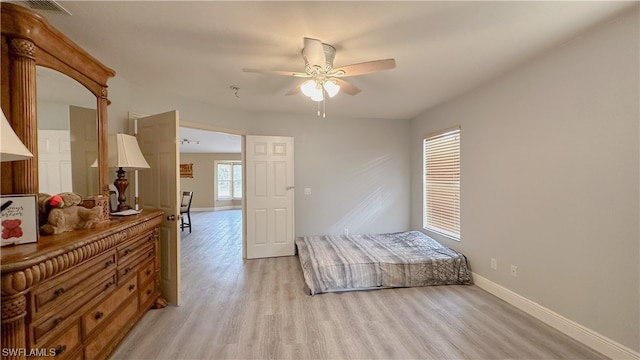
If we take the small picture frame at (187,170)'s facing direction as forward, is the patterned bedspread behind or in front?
in front

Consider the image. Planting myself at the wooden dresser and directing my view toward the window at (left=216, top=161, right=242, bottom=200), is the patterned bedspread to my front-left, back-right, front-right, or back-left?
front-right

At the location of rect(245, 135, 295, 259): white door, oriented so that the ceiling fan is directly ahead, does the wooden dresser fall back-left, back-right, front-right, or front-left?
front-right

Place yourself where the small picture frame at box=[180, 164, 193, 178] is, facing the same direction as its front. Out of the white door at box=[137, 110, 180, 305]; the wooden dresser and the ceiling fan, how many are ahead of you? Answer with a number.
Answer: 3

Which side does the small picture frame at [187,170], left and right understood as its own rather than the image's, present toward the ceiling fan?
front

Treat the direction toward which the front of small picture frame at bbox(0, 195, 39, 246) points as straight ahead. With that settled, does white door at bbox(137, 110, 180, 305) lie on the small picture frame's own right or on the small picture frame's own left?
on the small picture frame's own left

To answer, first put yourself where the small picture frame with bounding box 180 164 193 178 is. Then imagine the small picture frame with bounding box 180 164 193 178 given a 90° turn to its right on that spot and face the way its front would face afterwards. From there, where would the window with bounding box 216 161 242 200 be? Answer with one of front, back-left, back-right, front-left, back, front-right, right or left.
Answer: back

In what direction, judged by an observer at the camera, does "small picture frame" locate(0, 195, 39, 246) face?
facing the viewer and to the right of the viewer

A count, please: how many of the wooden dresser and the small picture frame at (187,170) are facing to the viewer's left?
0

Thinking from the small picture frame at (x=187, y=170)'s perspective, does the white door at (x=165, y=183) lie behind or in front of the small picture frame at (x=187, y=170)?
in front

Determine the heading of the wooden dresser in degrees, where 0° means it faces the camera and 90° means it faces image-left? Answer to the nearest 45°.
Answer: approximately 315°

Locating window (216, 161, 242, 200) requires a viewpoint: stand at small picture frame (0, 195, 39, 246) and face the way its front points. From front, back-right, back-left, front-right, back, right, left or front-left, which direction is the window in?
left

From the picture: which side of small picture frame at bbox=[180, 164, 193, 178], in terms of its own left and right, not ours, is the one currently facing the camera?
front

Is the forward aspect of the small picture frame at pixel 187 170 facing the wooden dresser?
yes

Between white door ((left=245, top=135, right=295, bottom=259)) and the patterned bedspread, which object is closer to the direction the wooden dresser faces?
the patterned bedspread

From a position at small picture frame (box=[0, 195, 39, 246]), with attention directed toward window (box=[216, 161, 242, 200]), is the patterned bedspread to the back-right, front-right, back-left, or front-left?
front-right
